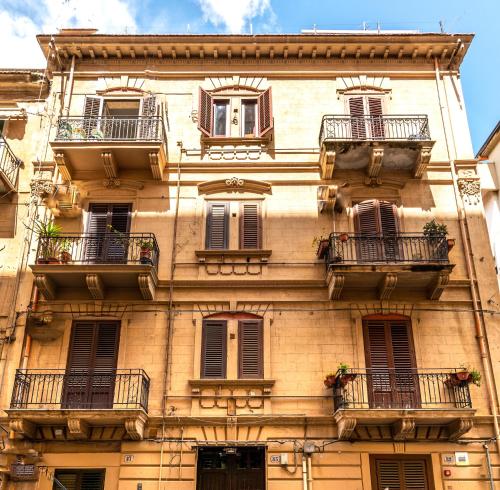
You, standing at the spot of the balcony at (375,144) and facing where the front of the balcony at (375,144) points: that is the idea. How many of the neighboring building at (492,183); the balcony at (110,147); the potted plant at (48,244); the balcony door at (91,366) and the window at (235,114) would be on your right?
4

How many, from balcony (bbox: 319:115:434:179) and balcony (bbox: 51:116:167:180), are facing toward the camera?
2

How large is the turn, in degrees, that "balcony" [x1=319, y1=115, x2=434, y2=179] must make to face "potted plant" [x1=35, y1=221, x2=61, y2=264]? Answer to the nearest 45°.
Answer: approximately 90° to its right

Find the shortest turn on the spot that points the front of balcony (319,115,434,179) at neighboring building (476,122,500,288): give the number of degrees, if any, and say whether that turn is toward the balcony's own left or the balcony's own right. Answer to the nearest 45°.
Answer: approximately 135° to the balcony's own left

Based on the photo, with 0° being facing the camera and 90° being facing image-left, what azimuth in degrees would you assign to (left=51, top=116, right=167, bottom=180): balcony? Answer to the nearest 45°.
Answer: approximately 0°

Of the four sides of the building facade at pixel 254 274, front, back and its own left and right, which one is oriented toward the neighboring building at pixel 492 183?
left

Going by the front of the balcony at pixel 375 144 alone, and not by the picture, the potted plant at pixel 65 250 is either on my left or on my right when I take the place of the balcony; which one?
on my right

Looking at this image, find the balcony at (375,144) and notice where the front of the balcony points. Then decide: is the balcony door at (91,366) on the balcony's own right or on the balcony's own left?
on the balcony's own right

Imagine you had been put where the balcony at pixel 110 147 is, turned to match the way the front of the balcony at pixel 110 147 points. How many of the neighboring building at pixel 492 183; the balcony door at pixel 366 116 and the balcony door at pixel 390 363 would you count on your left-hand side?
3
